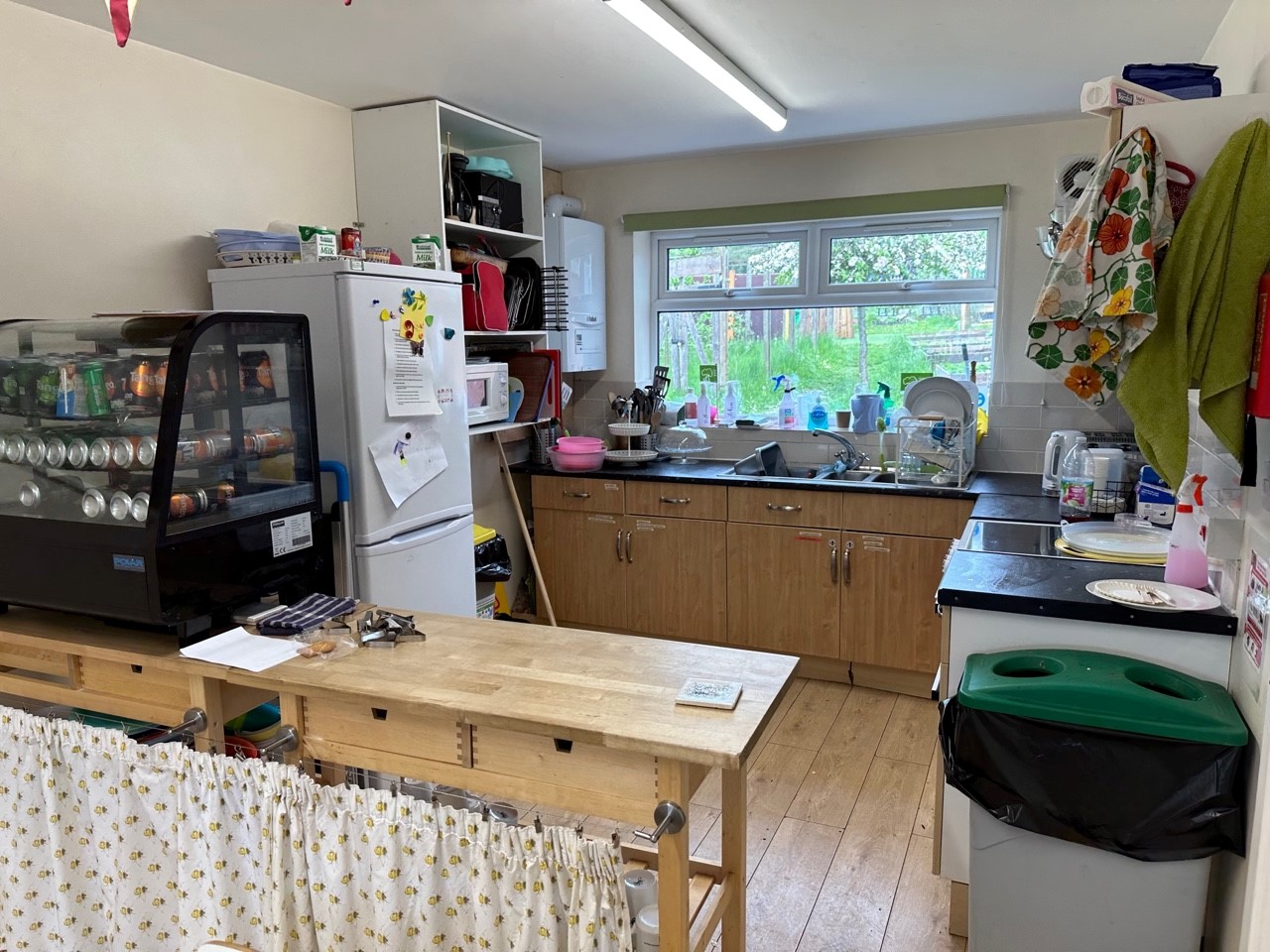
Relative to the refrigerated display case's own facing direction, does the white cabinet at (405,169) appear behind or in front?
behind

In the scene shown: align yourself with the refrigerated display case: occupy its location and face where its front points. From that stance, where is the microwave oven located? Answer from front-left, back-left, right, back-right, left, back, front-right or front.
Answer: back

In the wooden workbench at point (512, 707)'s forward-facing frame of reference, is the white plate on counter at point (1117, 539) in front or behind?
behind

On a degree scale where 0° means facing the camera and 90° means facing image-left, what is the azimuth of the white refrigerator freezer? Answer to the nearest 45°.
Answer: approximately 315°

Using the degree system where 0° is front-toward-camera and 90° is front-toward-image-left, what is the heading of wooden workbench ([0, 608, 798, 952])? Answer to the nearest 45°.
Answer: approximately 45°

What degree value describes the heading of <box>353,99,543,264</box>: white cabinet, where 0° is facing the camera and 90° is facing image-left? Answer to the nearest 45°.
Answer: approximately 315°

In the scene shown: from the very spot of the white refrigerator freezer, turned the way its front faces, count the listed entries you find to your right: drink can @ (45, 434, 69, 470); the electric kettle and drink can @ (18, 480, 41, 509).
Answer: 2

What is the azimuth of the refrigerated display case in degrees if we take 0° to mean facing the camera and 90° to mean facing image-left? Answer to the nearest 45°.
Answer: approximately 45°
